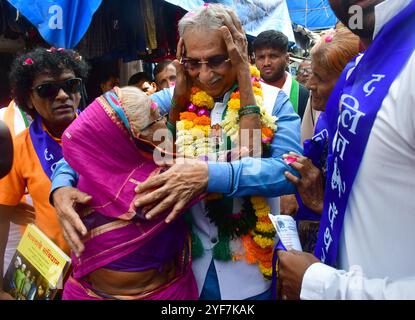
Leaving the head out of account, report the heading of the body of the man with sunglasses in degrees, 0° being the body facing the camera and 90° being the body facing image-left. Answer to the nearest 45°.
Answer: approximately 315°

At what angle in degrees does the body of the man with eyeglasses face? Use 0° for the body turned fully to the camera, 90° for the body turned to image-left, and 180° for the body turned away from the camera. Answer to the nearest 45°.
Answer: approximately 45°

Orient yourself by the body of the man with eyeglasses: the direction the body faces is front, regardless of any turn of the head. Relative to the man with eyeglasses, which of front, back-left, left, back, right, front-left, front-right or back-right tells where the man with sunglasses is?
right

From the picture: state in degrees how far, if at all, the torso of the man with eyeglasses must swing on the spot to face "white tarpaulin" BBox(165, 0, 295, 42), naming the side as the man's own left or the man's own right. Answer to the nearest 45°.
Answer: approximately 135° to the man's own right

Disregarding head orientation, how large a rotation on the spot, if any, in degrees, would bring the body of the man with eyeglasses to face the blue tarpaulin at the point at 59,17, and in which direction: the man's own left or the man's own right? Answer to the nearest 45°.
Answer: approximately 90° to the man's own right

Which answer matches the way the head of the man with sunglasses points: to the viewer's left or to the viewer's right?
to the viewer's right

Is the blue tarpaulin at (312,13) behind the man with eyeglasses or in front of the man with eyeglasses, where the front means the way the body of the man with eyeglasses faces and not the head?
behind

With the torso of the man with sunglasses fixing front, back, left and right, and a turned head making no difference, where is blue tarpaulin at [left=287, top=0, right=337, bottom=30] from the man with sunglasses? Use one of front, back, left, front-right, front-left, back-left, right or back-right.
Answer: left

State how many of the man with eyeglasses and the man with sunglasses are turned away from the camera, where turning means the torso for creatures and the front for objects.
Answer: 0

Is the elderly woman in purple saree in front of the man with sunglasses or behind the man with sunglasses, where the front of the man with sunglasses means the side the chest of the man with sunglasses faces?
in front

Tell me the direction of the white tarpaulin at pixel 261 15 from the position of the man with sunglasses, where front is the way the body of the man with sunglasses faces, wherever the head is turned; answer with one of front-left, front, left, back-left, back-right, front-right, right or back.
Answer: left
